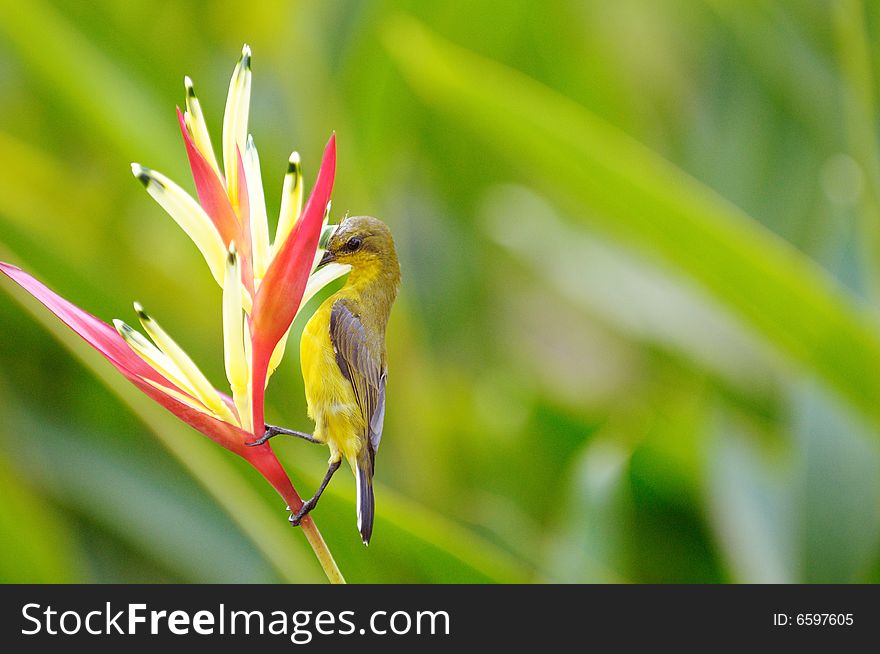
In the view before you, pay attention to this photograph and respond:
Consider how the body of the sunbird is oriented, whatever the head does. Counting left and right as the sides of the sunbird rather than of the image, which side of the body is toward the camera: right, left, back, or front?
left
